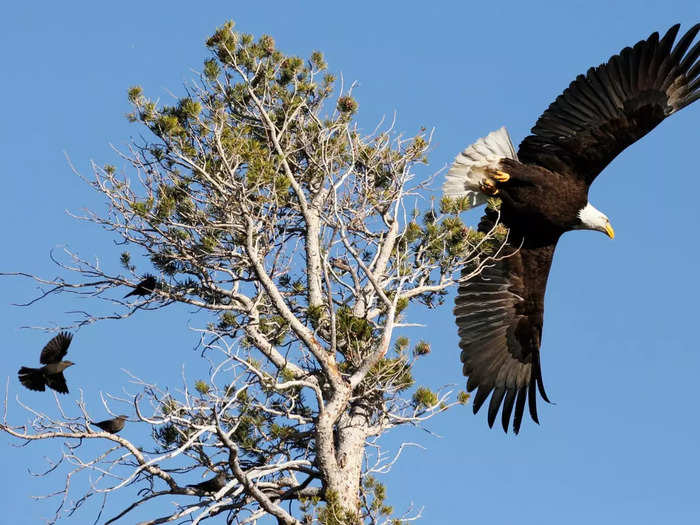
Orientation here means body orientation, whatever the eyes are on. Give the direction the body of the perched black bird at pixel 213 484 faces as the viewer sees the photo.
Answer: to the viewer's right

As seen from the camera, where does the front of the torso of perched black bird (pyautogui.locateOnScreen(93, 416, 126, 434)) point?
to the viewer's right

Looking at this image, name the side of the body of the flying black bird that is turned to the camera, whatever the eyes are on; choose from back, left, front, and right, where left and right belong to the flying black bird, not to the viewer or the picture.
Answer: right

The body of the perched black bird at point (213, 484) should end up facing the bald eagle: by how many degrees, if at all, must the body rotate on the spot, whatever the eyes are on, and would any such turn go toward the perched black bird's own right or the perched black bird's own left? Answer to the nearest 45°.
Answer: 0° — it already faces it

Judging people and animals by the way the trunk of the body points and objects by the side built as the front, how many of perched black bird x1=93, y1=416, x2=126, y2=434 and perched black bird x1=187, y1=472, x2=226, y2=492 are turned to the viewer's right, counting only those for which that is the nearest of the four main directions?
2

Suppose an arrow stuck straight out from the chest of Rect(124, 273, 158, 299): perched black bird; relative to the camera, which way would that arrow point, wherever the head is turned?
to the viewer's right

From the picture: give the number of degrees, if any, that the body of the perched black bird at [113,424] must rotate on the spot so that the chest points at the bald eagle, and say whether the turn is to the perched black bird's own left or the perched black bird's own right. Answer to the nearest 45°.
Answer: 0° — it already faces it
